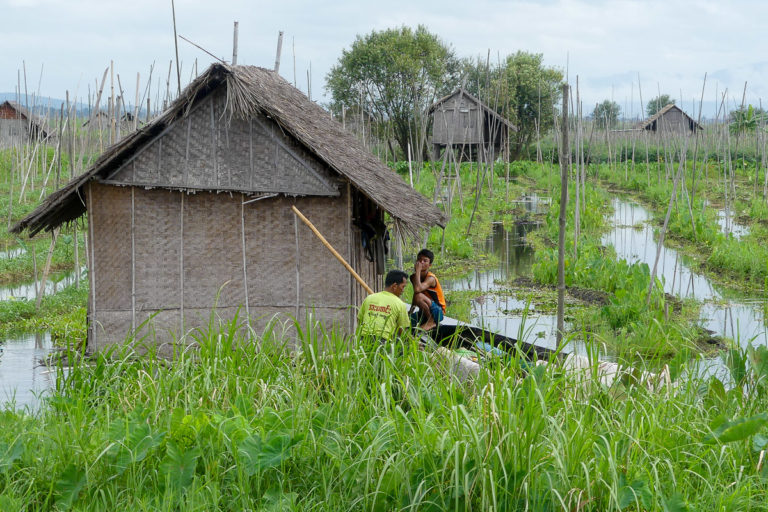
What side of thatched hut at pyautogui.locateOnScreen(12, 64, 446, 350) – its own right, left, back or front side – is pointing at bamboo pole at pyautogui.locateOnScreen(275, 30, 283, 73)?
left

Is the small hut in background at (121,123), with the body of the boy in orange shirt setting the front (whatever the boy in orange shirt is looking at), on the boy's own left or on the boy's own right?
on the boy's own right

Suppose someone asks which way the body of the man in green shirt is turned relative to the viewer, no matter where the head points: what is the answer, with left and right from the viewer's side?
facing away from the viewer and to the right of the viewer

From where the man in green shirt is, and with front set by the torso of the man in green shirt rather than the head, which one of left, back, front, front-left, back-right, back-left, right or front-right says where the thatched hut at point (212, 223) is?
left

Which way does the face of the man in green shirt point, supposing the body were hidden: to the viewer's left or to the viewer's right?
to the viewer's right

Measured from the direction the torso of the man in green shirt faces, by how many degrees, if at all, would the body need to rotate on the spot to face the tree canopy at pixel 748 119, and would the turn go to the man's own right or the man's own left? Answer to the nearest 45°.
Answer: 0° — they already face it

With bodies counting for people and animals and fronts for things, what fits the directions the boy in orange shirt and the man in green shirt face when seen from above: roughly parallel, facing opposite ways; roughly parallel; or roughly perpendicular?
roughly parallel, facing opposite ways

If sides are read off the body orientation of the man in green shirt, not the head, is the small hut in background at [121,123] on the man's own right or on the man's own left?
on the man's own left

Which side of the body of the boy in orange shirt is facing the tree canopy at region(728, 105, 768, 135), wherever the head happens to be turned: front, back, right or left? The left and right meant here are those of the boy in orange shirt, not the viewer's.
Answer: back

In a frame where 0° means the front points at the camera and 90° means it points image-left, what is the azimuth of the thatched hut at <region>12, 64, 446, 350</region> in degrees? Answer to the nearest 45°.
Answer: approximately 270°

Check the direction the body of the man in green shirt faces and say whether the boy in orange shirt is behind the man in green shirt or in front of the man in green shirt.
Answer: in front

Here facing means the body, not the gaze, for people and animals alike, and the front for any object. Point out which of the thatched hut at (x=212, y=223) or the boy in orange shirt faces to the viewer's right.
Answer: the thatched hut

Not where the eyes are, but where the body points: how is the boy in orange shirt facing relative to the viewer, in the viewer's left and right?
facing the viewer and to the left of the viewer

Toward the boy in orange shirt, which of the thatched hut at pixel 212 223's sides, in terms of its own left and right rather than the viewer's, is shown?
front
